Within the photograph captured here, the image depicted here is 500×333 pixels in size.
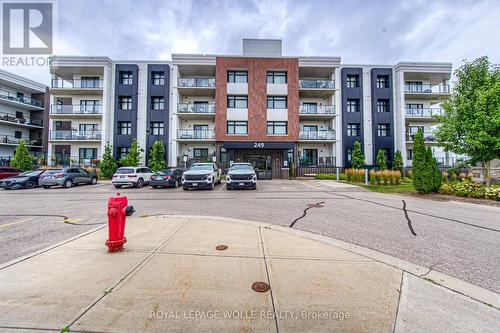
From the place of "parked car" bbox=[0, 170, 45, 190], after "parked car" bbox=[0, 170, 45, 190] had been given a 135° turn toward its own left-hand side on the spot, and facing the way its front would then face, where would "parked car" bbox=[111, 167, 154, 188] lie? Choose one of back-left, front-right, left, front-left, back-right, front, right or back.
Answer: front-right

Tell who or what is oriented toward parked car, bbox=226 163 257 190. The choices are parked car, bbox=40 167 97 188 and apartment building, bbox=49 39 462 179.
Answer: the apartment building

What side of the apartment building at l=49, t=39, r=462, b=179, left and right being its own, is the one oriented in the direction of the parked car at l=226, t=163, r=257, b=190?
front
